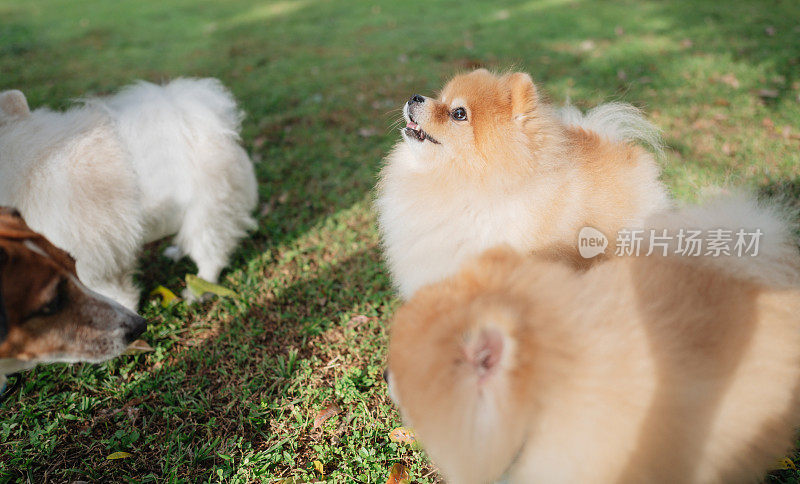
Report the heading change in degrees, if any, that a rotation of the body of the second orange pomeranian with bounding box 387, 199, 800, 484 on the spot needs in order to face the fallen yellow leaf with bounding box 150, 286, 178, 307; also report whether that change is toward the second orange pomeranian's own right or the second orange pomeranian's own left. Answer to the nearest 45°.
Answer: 0° — it already faces it

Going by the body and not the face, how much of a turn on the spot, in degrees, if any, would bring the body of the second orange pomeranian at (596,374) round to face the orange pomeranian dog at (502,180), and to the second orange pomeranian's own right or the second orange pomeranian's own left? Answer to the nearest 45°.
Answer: approximately 45° to the second orange pomeranian's own right

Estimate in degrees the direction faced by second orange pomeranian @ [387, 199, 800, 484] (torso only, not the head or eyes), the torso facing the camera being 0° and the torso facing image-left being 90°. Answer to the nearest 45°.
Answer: approximately 90°

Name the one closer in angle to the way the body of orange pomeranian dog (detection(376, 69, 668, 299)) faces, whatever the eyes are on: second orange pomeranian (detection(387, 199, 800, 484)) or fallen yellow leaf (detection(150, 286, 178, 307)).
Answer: the fallen yellow leaf

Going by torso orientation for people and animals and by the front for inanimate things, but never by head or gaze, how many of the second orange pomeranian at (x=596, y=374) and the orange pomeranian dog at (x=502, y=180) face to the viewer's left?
2

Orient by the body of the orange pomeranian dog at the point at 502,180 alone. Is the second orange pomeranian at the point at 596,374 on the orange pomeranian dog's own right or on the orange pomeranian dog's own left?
on the orange pomeranian dog's own left

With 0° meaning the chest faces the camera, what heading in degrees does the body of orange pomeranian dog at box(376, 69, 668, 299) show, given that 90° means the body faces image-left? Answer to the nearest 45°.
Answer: approximately 90°

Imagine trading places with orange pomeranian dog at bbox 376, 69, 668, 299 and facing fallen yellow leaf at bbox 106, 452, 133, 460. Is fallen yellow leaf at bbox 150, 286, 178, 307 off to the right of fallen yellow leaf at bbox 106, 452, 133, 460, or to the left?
right
